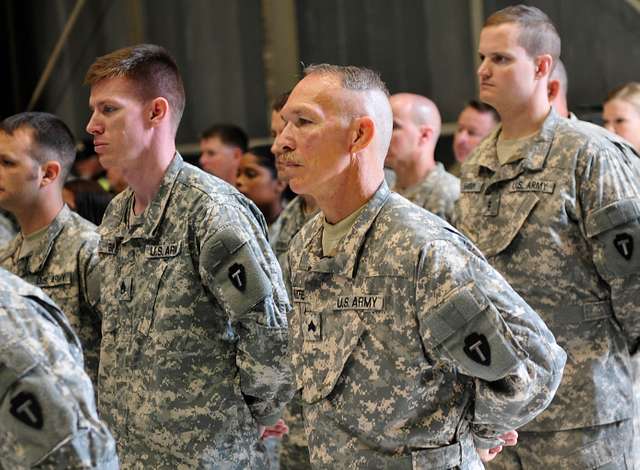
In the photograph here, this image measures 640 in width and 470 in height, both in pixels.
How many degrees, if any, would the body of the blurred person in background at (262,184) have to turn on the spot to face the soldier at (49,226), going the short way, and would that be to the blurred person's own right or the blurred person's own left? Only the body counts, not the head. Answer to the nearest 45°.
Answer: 0° — they already face them

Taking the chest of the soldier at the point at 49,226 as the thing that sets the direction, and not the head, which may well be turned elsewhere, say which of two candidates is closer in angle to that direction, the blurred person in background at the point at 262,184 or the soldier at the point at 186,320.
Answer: the soldier

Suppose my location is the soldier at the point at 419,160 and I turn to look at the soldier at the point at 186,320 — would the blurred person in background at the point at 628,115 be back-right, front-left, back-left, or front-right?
back-left

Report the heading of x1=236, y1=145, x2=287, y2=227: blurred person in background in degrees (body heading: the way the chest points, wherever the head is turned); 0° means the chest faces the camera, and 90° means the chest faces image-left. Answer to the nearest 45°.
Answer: approximately 45°

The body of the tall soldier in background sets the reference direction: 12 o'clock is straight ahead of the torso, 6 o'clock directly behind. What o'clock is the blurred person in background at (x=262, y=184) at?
The blurred person in background is roughly at 3 o'clock from the tall soldier in background.

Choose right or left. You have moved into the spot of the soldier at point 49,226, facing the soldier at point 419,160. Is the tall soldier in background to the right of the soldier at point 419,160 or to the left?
right

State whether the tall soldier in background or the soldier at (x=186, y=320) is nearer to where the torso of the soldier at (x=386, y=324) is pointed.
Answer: the soldier
